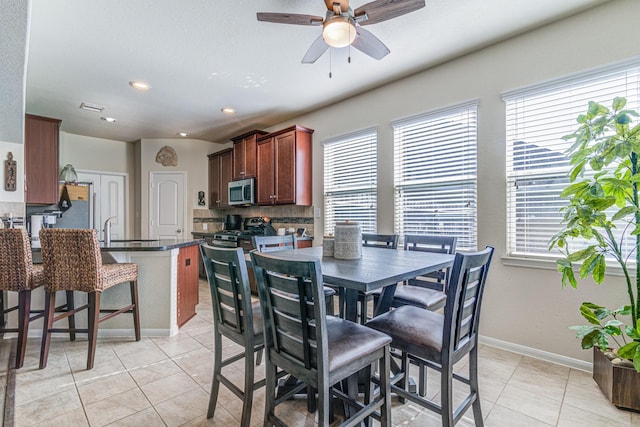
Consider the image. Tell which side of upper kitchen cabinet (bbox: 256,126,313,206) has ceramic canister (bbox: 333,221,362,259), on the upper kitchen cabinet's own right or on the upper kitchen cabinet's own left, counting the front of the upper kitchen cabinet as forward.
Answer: on the upper kitchen cabinet's own left

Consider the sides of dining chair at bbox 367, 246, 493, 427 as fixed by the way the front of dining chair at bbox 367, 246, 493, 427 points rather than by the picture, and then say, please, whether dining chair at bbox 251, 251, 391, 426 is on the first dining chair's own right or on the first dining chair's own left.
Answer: on the first dining chair's own left

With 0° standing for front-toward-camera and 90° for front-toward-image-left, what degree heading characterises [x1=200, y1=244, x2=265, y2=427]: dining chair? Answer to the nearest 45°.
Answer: approximately 225°

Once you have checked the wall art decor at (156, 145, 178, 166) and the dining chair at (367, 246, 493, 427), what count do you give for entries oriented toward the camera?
1

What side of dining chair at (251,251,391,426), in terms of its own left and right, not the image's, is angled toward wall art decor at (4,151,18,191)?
left

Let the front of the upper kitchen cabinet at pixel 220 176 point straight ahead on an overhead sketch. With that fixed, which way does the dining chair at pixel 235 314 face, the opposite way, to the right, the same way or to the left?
the opposite way
